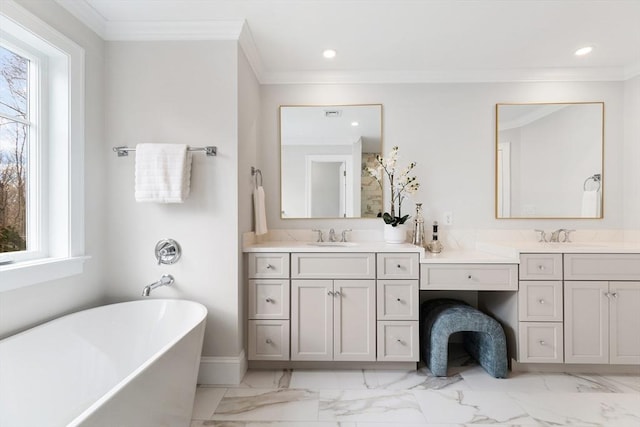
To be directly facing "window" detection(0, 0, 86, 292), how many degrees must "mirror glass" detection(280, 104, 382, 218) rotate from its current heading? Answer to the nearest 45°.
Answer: approximately 45° to its right

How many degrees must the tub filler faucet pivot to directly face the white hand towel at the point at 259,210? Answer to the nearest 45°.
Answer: approximately 135° to its left

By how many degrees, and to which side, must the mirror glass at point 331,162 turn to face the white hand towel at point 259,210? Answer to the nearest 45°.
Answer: approximately 45° to its right

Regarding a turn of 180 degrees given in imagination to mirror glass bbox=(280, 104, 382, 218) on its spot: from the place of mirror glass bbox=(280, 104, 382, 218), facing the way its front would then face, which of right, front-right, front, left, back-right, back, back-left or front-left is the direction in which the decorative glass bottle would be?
right

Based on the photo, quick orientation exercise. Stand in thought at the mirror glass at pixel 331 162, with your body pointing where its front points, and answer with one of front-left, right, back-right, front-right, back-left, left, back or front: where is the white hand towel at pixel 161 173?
front-right

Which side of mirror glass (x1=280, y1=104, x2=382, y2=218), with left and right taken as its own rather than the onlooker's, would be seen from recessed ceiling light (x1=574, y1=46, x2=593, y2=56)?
left

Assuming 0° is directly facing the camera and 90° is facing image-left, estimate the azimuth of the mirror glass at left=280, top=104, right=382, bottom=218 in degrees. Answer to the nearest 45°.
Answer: approximately 0°

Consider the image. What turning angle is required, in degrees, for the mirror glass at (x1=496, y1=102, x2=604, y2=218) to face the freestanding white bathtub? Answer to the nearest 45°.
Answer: approximately 45° to its right

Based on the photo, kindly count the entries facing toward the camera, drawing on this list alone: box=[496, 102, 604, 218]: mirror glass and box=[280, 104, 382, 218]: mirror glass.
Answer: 2

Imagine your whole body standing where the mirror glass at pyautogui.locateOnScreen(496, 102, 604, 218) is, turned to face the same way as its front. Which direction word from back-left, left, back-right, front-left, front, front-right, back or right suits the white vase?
front-right

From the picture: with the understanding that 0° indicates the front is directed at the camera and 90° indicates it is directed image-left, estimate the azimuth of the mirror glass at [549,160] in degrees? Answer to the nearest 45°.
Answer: approximately 0°
